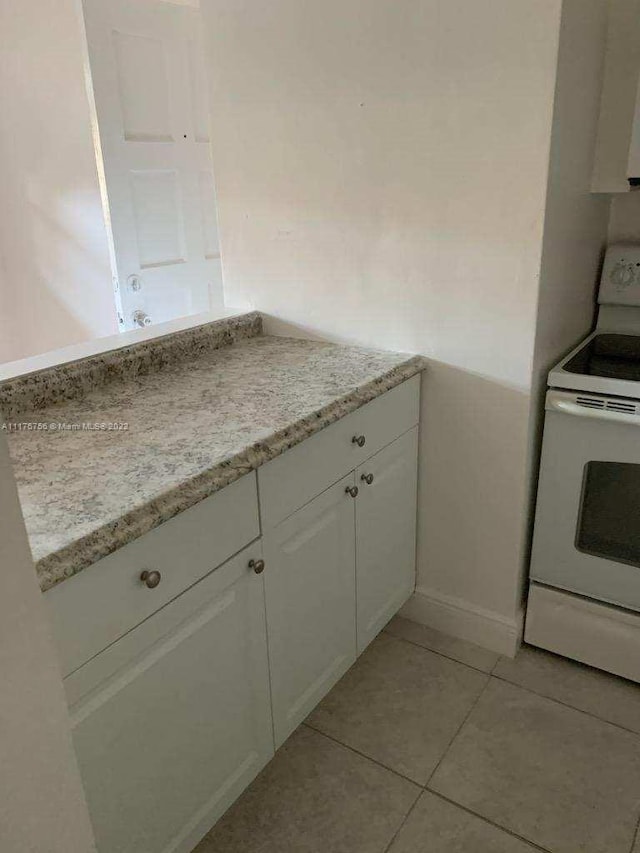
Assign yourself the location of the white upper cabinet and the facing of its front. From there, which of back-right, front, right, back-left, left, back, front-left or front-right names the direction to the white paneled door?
right

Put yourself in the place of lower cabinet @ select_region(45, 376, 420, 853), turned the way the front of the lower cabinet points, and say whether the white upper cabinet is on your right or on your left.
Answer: on your left

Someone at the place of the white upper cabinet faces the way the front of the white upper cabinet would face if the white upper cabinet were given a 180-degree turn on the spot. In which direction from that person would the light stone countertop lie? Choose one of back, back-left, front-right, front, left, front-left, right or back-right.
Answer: back-left

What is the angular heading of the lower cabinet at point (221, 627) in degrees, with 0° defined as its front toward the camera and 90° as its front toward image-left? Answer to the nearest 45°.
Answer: approximately 315°

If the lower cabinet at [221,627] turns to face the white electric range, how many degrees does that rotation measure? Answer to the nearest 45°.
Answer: approximately 45° to its left

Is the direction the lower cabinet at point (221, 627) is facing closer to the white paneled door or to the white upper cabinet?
the white upper cabinet
